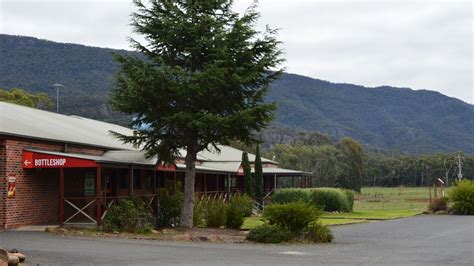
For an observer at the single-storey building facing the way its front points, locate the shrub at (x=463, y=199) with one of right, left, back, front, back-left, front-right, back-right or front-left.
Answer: left

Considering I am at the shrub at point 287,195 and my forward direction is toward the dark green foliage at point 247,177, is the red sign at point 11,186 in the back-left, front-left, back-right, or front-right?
front-left

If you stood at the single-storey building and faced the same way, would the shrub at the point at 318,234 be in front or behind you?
in front

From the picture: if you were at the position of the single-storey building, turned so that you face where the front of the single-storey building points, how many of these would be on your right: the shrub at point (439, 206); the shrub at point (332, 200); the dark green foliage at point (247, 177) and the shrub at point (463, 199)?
0

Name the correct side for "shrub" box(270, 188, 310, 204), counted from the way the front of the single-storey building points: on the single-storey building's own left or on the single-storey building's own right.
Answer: on the single-storey building's own left

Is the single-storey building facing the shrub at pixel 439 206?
no

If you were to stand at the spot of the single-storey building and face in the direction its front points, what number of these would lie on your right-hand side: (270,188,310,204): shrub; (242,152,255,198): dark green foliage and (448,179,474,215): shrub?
0

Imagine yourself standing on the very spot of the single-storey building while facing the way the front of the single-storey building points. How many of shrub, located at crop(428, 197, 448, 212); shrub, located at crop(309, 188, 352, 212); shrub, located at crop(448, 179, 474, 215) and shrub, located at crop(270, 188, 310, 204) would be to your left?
4

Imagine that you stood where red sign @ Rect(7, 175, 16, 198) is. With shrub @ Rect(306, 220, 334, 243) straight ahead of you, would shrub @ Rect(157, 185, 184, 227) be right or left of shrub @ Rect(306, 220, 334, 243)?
left

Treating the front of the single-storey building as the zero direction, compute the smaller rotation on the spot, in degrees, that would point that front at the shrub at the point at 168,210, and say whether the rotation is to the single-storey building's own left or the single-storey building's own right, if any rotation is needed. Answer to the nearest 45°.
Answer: approximately 45° to the single-storey building's own left

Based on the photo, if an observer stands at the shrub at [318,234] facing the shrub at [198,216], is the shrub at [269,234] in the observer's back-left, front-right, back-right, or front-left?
front-left

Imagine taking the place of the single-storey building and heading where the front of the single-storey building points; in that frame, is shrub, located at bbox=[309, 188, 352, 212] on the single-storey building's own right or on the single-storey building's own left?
on the single-storey building's own left

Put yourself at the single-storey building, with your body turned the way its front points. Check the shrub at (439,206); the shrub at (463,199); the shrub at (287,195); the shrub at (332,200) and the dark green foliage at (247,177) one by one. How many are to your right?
0

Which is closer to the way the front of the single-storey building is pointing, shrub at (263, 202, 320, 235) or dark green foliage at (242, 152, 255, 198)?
the shrub

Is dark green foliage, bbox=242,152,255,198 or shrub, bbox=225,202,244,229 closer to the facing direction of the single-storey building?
the shrub

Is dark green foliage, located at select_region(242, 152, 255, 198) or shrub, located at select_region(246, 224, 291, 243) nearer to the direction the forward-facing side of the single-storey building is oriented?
the shrub

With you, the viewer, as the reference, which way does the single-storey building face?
facing the viewer and to the right of the viewer

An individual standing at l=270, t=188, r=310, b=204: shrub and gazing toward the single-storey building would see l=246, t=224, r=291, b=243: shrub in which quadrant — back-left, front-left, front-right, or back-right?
front-left

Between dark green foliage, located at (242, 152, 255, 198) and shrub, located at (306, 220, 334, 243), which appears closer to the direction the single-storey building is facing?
the shrub

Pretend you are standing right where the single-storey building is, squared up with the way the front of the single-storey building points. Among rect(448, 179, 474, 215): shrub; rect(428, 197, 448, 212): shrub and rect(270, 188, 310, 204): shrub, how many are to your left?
3
